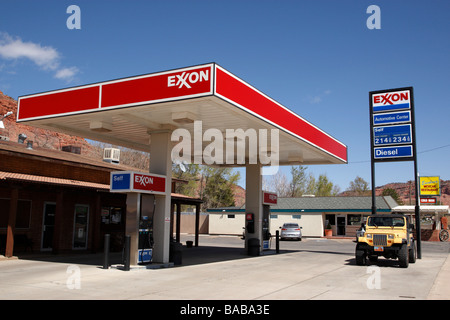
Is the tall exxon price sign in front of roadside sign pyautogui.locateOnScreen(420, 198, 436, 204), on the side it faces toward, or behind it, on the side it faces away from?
in front

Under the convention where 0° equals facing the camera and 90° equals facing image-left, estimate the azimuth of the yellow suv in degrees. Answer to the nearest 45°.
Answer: approximately 0°

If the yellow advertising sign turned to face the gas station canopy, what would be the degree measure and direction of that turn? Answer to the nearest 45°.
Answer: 0° — it already faces it

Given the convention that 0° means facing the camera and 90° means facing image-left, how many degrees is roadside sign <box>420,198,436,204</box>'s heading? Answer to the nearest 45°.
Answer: approximately 0°
